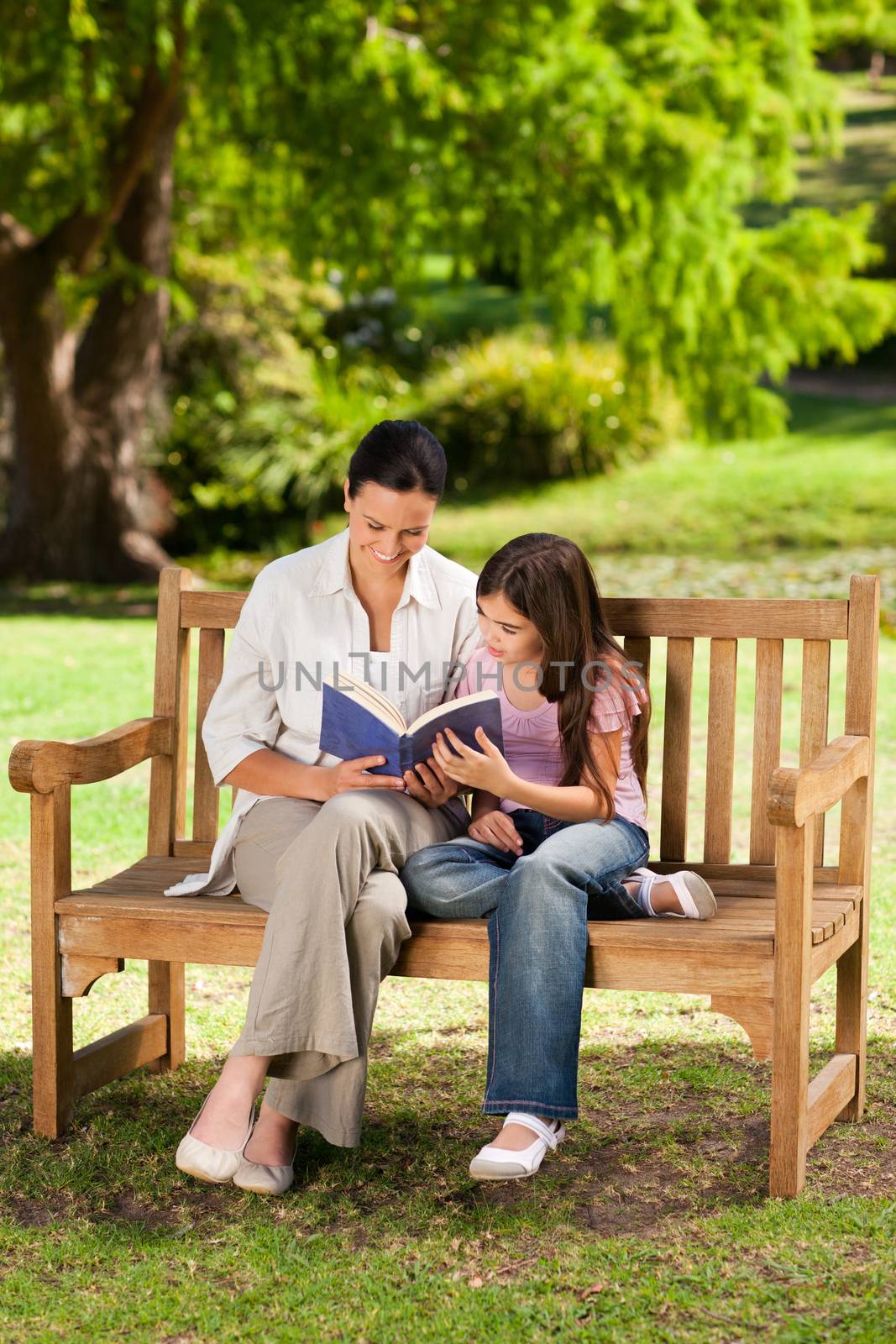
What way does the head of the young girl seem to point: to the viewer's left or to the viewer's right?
to the viewer's left

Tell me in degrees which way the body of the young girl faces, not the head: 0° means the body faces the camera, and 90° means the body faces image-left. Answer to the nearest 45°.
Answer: approximately 45°

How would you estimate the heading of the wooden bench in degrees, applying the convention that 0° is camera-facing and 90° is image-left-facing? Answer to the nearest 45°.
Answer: approximately 0°

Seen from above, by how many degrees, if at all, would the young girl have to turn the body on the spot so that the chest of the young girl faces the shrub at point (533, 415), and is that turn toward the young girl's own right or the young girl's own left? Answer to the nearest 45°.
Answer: approximately 135° to the young girl's own right

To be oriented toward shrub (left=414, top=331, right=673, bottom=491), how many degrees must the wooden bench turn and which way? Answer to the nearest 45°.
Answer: approximately 180°
